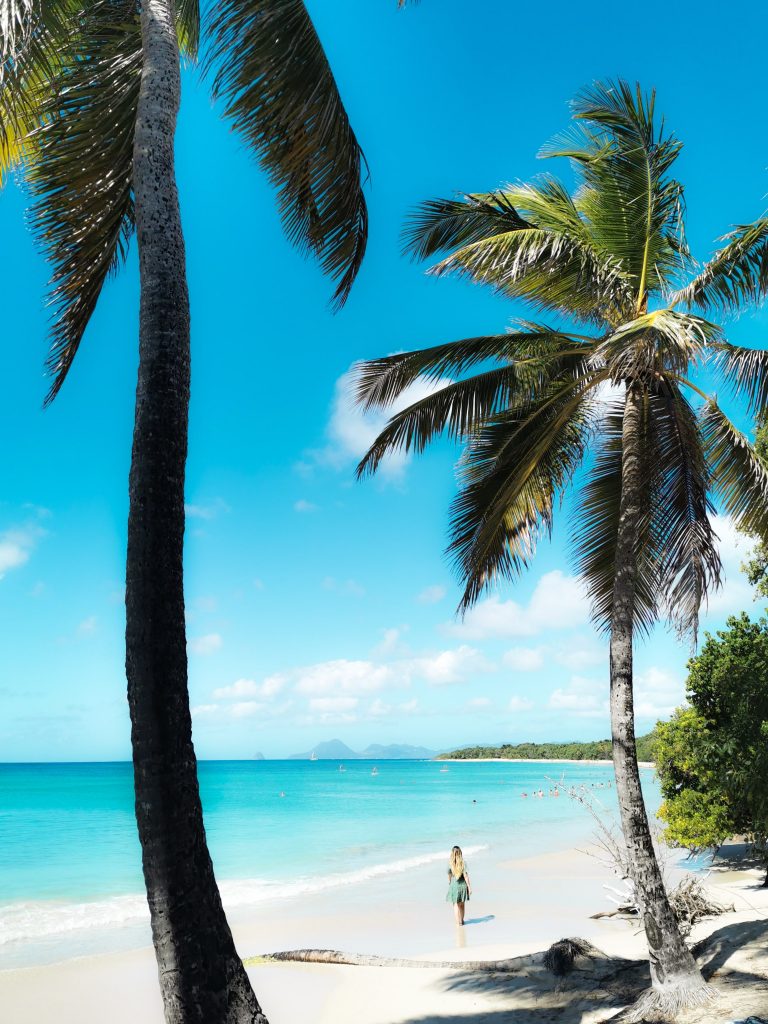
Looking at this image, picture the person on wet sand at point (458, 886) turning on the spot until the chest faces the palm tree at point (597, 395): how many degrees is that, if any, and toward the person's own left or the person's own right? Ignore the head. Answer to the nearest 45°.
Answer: approximately 180°

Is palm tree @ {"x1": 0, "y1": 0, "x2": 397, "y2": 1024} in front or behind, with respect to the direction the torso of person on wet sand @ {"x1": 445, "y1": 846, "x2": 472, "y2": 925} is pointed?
behind

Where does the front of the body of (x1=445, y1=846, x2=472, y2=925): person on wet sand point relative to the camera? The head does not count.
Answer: away from the camera

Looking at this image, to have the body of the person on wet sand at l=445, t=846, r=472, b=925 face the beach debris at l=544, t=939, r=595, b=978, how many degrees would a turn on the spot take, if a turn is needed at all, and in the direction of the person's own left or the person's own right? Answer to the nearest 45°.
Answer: approximately 180°

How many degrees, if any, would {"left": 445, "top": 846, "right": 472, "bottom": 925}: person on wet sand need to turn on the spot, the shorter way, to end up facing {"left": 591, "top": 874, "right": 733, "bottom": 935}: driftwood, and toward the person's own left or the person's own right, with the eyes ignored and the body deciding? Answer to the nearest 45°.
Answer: approximately 135° to the person's own right

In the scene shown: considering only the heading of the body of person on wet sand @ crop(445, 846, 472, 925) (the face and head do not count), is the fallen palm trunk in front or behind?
behind
